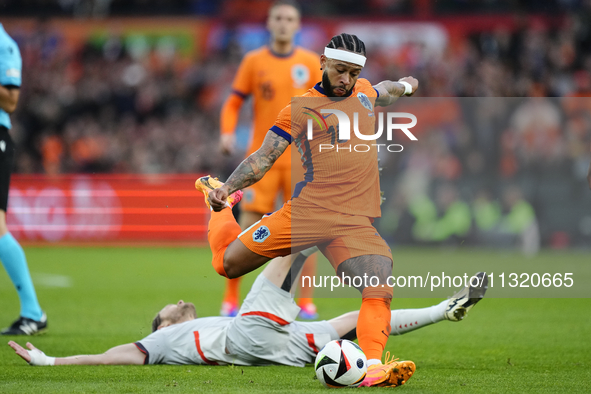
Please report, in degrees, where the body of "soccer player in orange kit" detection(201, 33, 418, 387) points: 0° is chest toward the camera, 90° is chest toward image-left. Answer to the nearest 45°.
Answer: approximately 315°

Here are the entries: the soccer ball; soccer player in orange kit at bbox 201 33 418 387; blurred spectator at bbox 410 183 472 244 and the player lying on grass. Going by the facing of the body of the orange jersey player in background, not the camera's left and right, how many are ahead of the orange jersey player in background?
3

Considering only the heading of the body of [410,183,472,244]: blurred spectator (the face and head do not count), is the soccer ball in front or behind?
in front

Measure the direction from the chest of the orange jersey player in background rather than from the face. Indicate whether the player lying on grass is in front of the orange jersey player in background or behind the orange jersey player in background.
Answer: in front

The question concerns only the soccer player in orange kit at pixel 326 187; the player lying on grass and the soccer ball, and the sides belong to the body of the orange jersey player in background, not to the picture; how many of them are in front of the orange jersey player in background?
3

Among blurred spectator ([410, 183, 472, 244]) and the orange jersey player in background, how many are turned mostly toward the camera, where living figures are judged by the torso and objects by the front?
2

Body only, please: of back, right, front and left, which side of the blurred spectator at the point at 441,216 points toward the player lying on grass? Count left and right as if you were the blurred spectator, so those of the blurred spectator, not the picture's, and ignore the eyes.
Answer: front

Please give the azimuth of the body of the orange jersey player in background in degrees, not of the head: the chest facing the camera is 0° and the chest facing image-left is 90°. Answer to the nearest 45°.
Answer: approximately 0°

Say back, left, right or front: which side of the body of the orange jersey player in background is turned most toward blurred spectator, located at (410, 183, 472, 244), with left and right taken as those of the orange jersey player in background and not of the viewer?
back

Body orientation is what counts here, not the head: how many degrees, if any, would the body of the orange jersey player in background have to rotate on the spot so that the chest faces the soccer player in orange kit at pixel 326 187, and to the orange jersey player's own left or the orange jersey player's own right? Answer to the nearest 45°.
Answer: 0° — they already face them

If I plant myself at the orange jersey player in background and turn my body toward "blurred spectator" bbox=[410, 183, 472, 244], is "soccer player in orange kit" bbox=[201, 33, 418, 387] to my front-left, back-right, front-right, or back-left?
back-right

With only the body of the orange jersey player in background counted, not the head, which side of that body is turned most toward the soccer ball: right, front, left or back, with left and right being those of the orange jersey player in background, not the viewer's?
front

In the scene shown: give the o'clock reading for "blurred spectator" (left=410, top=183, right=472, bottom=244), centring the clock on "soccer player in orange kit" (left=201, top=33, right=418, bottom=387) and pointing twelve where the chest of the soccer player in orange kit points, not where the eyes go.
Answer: The blurred spectator is roughly at 8 o'clock from the soccer player in orange kit.
